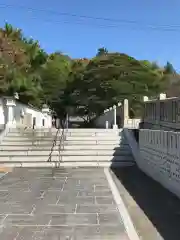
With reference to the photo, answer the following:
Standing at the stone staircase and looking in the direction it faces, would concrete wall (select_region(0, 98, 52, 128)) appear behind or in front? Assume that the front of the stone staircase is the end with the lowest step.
behind

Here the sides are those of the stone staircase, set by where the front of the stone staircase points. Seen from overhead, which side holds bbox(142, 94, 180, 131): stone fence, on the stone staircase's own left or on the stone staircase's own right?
on the stone staircase's own left

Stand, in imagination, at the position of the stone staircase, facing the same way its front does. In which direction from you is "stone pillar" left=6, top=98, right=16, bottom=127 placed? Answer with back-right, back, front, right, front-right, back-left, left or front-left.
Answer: back-right

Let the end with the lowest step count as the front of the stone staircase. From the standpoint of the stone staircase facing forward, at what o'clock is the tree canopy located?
The tree canopy is roughly at 6 o'clock from the stone staircase.

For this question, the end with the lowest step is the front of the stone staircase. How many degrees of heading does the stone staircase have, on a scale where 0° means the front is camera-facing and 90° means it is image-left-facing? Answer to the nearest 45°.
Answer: approximately 0°

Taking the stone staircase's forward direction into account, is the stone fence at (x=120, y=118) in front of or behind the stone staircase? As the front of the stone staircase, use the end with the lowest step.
behind

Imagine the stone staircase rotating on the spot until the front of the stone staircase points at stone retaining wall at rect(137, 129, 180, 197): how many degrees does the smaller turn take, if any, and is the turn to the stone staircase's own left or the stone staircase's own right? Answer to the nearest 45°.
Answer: approximately 45° to the stone staircase's own left

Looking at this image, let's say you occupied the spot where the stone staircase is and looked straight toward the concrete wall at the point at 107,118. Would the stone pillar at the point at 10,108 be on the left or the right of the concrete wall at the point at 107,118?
left
